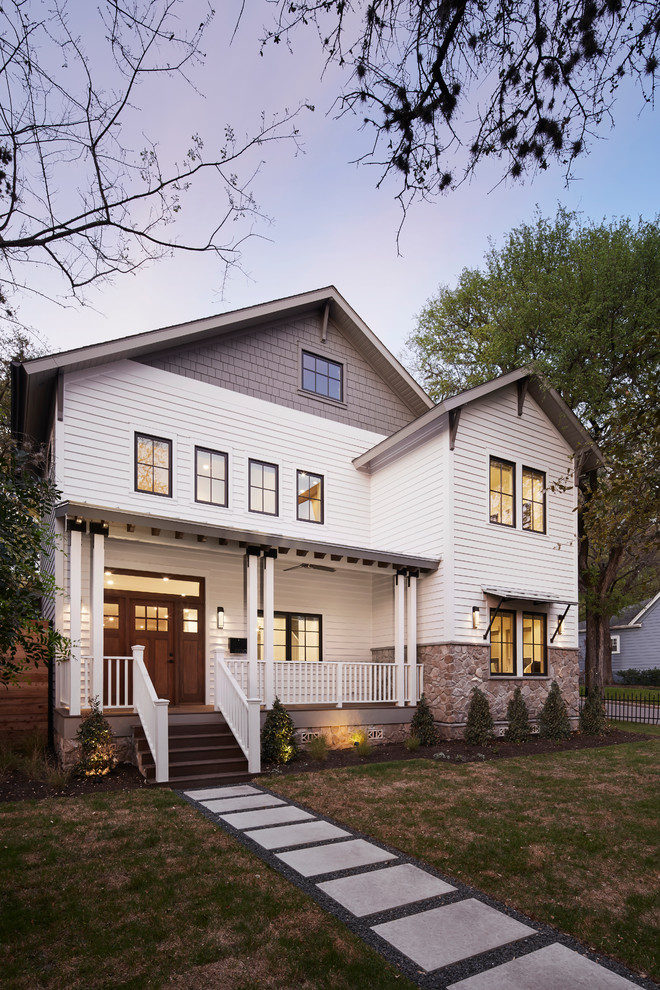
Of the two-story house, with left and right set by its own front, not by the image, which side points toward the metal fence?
left

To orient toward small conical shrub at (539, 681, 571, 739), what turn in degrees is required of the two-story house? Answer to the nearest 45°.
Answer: approximately 45° to its left

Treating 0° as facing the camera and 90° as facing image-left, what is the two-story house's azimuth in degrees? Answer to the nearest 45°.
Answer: approximately 315°

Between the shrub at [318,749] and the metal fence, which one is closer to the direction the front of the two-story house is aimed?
the shrub

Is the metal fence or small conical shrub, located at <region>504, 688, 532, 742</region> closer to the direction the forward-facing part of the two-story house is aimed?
the small conical shrub

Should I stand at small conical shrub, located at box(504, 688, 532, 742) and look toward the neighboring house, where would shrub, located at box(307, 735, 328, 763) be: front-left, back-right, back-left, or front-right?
back-left

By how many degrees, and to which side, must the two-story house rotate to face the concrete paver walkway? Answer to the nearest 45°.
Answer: approximately 45° to its right

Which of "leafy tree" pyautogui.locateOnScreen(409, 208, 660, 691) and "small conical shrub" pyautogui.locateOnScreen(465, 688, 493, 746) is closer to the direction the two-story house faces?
the small conical shrub

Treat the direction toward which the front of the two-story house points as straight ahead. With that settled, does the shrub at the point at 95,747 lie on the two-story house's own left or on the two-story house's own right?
on the two-story house's own right

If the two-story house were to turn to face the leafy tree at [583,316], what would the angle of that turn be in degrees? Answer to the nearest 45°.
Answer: approximately 90° to its left
